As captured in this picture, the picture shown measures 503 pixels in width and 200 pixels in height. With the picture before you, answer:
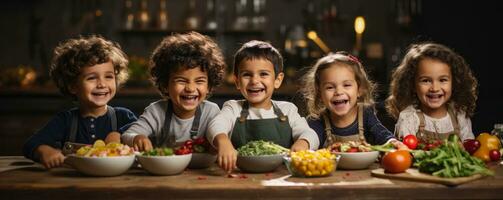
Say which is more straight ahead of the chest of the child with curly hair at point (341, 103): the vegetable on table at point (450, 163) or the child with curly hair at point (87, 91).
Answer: the vegetable on table

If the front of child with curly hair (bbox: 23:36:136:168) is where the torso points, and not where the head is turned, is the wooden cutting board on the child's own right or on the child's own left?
on the child's own left

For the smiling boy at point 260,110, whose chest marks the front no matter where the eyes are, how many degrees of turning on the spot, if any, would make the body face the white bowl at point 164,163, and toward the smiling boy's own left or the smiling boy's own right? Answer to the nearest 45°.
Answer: approximately 45° to the smiling boy's own right

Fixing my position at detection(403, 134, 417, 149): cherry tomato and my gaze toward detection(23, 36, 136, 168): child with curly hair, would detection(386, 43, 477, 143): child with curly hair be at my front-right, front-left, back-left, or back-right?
back-right

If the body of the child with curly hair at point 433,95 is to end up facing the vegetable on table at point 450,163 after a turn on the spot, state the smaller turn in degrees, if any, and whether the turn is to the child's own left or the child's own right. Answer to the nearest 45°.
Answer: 0° — they already face it

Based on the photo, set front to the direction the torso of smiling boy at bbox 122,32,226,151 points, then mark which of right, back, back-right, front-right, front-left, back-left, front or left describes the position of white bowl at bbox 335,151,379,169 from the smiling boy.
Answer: front-left

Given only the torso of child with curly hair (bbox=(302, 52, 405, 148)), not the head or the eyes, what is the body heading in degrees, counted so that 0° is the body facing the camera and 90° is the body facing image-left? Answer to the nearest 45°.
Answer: approximately 0°

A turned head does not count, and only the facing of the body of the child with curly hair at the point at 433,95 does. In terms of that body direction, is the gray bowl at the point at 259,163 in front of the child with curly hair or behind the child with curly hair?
in front
